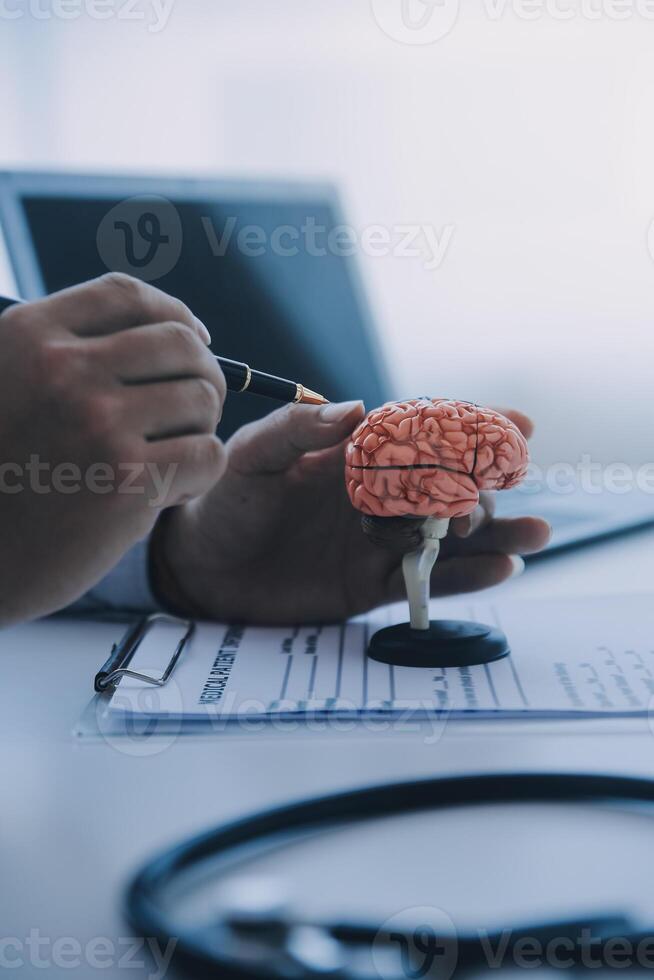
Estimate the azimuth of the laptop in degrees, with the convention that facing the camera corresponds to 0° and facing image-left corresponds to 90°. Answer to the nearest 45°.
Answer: approximately 315°

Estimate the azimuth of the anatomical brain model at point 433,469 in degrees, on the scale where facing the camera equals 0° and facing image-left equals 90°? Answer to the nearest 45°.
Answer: approximately 270°

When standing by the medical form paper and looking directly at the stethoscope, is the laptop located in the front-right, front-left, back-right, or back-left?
back-right
